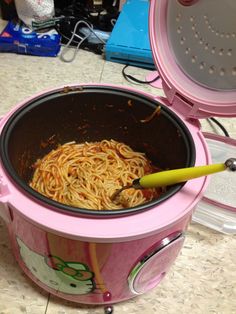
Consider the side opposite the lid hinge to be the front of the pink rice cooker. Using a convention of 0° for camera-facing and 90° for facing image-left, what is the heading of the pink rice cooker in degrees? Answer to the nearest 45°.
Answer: approximately 45°

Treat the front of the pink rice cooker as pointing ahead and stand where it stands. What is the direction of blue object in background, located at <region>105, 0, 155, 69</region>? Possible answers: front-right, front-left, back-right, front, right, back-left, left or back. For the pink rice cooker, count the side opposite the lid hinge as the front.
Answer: back-right

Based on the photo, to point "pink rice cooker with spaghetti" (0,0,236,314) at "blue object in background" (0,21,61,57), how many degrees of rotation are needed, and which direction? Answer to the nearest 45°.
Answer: approximately 135° to its right
